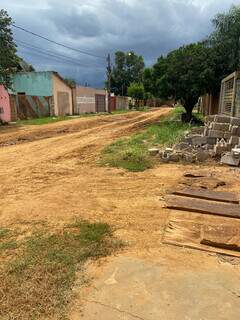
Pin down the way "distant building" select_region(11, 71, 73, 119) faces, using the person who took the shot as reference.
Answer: facing the viewer and to the right of the viewer

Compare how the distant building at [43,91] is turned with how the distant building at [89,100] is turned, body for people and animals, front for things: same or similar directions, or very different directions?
same or similar directions

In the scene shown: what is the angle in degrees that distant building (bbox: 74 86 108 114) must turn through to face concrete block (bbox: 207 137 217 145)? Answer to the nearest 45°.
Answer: approximately 45° to its right

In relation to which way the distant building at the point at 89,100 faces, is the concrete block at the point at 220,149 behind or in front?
in front

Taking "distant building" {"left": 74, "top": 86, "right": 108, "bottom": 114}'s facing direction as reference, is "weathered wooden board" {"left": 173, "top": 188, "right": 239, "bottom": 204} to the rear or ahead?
ahead

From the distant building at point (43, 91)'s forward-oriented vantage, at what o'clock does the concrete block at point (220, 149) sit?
The concrete block is roughly at 1 o'clock from the distant building.

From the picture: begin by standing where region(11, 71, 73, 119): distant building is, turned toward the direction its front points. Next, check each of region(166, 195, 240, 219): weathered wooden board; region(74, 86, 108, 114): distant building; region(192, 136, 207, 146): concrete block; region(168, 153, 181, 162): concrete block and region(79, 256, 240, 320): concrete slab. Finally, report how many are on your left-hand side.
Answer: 1

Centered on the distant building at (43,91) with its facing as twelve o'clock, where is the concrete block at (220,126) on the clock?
The concrete block is roughly at 1 o'clock from the distant building.

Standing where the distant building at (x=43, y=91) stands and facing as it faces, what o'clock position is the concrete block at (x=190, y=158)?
The concrete block is roughly at 1 o'clock from the distant building.

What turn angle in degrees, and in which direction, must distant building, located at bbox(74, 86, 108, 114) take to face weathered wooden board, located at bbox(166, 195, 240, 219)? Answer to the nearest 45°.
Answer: approximately 45° to its right

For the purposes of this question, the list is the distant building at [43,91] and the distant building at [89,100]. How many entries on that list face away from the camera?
0

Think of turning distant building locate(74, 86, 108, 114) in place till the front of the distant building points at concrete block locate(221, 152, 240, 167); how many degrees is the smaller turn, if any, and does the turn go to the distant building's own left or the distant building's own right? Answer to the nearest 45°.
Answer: approximately 45° to the distant building's own right

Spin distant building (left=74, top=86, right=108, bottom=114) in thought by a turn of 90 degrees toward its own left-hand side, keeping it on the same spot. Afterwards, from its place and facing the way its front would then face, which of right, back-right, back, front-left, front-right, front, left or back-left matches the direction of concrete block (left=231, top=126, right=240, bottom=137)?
back-right

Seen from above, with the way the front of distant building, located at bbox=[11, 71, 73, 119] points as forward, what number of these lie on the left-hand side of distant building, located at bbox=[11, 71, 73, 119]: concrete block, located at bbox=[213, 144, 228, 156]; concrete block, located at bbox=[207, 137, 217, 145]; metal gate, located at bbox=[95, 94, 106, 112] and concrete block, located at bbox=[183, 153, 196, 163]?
1

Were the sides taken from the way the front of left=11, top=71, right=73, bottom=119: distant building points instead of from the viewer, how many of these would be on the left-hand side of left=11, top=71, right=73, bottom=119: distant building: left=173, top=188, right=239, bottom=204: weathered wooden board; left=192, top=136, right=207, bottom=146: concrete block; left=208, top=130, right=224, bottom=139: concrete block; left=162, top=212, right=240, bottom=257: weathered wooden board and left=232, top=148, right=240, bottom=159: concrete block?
0

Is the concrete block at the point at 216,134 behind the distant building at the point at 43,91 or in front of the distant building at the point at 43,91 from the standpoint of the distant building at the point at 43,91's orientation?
in front

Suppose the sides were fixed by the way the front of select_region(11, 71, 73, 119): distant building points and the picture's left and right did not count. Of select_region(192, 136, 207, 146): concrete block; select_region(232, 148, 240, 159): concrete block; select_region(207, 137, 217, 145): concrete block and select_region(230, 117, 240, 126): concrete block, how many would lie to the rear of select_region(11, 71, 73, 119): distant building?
0
